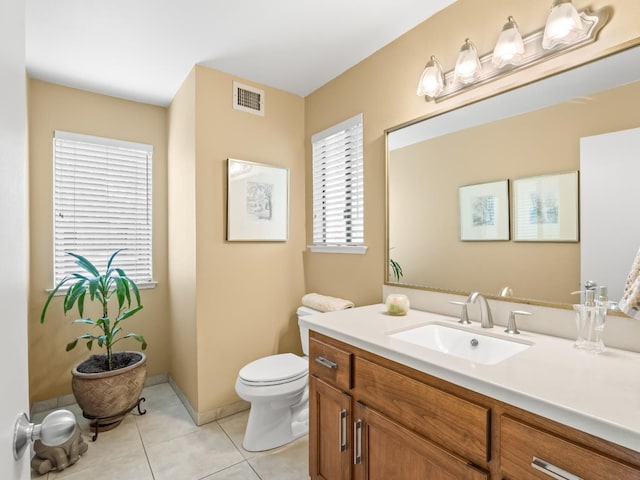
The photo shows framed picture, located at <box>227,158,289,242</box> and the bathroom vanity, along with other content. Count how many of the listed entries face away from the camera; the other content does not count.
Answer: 0

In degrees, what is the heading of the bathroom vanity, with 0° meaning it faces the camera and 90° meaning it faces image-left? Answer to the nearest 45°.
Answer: approximately 45°

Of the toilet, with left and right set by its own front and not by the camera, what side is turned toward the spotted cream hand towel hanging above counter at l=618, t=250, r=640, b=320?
left

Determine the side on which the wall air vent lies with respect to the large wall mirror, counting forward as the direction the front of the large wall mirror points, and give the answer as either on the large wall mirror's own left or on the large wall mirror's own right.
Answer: on the large wall mirror's own right

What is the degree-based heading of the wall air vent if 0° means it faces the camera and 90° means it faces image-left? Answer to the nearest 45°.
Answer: approximately 315°

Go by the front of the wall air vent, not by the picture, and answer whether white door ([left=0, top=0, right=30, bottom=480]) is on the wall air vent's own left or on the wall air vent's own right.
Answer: on the wall air vent's own right
